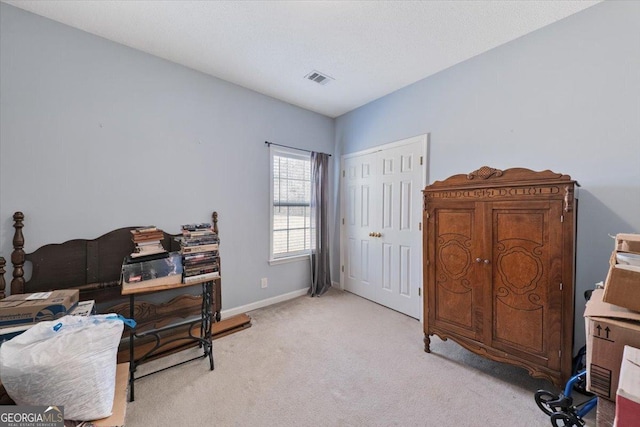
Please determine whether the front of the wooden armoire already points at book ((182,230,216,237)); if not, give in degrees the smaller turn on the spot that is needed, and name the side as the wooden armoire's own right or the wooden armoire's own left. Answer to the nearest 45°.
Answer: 0° — it already faces it

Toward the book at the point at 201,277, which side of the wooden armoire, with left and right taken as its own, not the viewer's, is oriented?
front

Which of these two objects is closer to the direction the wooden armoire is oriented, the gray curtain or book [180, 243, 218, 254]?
the book

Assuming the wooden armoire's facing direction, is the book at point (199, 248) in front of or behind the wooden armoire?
in front

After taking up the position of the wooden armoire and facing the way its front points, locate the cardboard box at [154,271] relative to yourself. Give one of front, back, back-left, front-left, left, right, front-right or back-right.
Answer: front

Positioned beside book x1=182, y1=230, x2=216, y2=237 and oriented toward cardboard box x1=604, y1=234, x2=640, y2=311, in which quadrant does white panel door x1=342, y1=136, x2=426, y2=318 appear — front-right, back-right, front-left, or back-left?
front-left

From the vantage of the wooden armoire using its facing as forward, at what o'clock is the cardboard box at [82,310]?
The cardboard box is roughly at 12 o'clock from the wooden armoire.

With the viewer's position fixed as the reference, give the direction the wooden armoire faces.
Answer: facing the viewer and to the left of the viewer

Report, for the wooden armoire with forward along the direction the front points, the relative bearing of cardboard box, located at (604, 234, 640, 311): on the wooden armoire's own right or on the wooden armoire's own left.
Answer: on the wooden armoire's own left

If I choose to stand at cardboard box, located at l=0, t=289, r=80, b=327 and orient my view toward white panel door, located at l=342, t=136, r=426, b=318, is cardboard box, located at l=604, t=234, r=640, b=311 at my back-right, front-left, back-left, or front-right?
front-right

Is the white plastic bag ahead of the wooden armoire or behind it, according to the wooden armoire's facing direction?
ahead

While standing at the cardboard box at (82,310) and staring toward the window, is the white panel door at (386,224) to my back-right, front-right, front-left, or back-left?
front-right

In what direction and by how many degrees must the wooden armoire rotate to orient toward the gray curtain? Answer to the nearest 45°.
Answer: approximately 45° to its right

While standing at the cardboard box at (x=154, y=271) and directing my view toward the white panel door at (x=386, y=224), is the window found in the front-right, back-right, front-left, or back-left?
front-left
